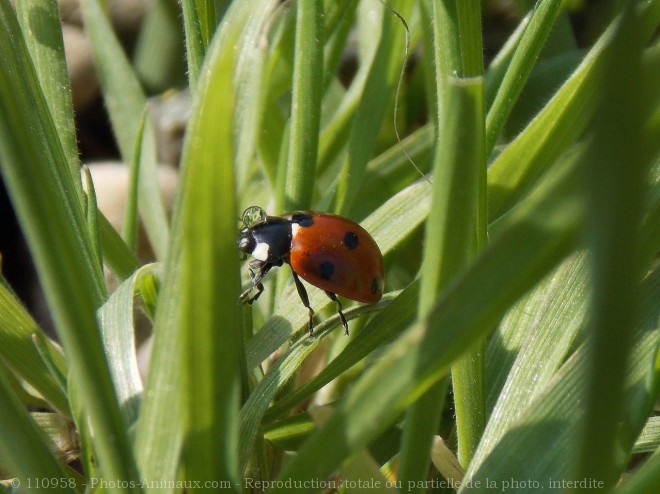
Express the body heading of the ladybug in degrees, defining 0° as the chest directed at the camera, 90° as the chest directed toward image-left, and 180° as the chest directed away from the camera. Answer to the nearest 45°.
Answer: approximately 90°
